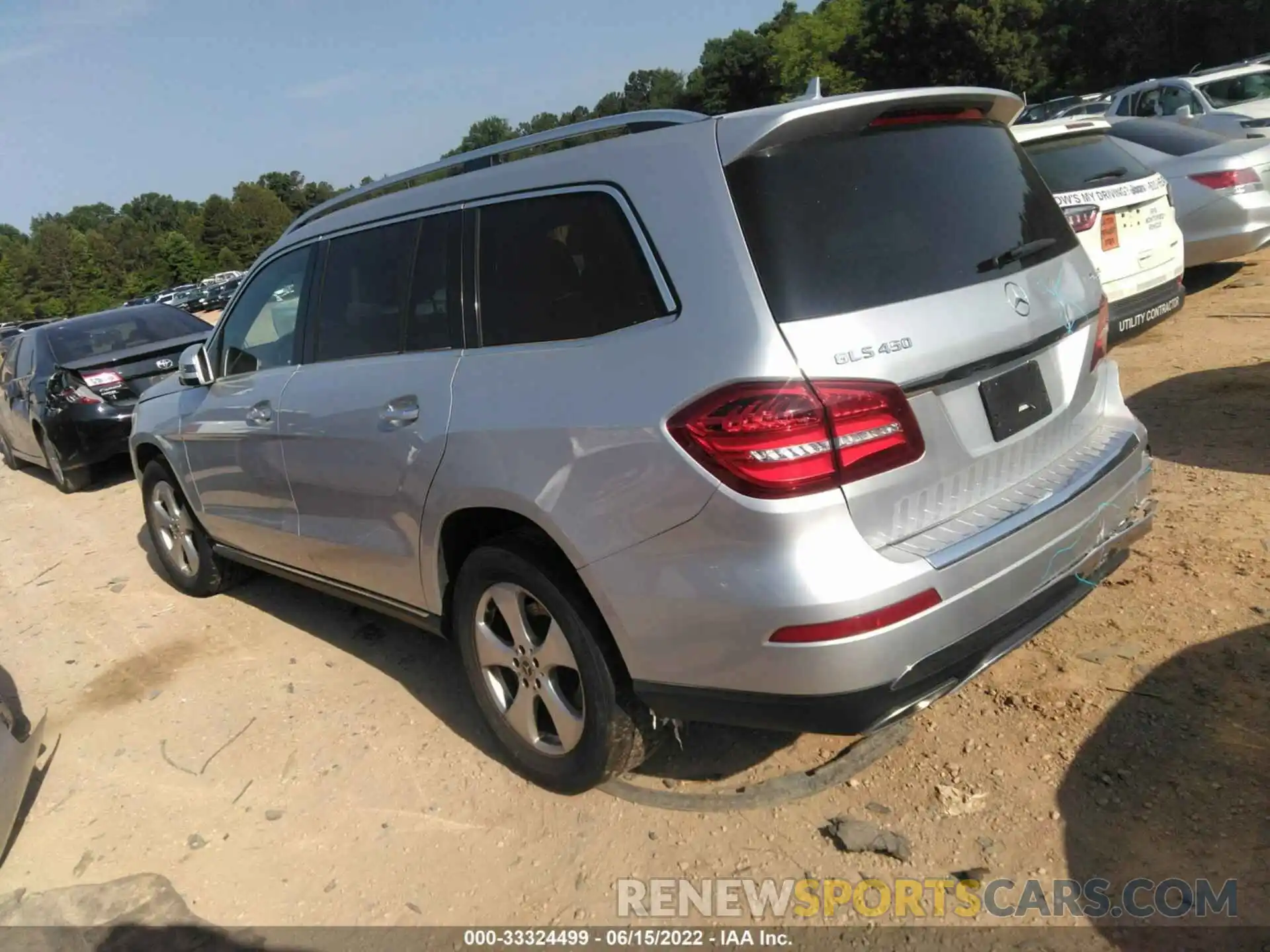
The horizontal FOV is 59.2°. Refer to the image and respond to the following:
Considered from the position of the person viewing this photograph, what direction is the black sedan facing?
facing away from the viewer and to the left of the viewer

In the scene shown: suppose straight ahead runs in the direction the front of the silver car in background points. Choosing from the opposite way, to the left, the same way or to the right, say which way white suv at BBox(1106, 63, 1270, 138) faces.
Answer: the opposite way

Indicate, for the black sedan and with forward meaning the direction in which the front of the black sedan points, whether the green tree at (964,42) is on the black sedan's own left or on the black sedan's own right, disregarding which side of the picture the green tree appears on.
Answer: on the black sedan's own right

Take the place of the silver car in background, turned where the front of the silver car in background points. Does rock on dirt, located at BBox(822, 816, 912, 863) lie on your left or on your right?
on your left

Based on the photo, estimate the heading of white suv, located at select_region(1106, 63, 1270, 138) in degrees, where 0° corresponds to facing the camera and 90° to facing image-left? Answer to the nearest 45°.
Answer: approximately 315°

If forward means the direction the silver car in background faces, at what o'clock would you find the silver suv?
The silver suv is roughly at 8 o'clock from the silver car in background.

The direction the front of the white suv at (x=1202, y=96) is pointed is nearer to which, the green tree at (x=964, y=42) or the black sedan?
the black sedan

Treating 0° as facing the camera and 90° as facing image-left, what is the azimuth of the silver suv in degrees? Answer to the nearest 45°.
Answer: approximately 135°

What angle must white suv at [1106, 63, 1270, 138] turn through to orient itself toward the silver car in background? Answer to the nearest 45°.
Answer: approximately 45° to its right

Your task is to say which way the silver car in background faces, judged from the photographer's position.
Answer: facing away from the viewer and to the left of the viewer
